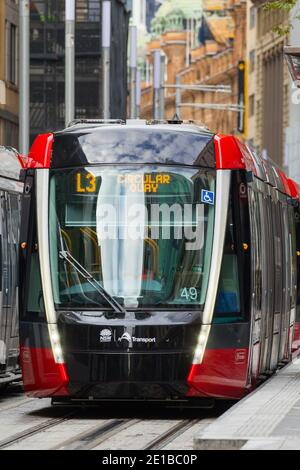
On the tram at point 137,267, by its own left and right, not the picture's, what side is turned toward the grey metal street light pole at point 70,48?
back

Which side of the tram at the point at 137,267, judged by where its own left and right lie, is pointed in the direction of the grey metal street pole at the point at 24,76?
back

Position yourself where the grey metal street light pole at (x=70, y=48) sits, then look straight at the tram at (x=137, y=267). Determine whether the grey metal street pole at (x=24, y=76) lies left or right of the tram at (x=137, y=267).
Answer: right

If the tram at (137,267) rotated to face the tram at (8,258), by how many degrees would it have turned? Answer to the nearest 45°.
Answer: approximately 135° to its right

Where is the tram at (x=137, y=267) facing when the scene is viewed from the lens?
facing the viewer
